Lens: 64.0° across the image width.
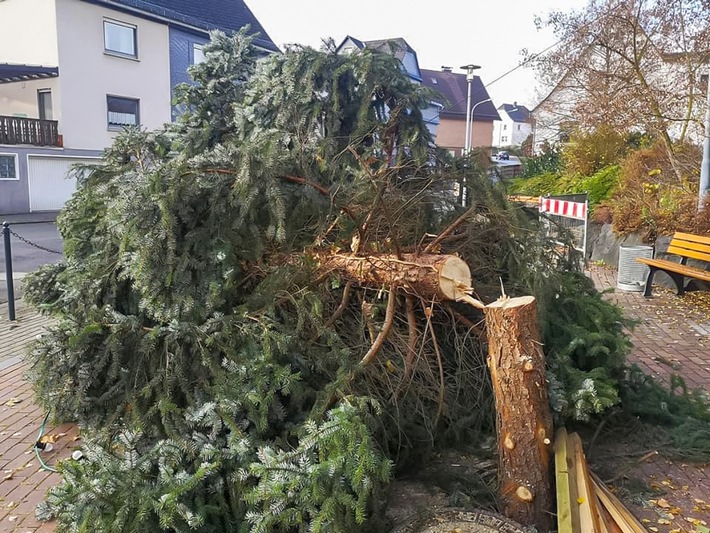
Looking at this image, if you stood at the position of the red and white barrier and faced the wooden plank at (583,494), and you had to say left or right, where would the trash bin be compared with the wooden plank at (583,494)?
left

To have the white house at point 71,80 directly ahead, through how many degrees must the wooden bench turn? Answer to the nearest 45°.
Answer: approximately 45° to its right

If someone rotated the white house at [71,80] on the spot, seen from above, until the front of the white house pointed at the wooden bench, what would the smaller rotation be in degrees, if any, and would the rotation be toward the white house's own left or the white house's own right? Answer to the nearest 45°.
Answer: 0° — it already faces it

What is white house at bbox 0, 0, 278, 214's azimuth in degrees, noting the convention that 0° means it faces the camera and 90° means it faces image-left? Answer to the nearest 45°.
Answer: approximately 315°

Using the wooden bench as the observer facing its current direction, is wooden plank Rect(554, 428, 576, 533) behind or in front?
in front

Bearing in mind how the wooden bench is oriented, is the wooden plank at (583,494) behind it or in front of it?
in front

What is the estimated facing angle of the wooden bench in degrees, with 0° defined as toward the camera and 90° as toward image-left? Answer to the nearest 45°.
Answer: approximately 45°

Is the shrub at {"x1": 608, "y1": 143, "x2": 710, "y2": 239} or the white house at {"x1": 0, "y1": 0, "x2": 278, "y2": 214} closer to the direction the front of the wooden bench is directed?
the white house

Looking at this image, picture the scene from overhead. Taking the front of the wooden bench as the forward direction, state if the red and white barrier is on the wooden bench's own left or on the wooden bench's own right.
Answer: on the wooden bench's own right

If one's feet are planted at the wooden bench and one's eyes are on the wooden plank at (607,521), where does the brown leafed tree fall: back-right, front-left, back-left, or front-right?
back-right

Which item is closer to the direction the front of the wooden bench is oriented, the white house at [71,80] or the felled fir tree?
the felled fir tree
